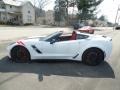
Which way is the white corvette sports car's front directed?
to the viewer's left
